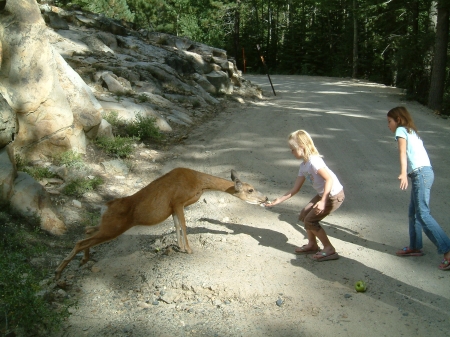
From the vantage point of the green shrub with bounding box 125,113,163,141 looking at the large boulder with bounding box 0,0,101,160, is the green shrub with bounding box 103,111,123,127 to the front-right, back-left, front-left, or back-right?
front-right

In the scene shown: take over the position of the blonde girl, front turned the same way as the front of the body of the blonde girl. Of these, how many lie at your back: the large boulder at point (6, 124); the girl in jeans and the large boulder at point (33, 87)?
1

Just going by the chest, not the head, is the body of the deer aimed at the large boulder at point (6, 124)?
no

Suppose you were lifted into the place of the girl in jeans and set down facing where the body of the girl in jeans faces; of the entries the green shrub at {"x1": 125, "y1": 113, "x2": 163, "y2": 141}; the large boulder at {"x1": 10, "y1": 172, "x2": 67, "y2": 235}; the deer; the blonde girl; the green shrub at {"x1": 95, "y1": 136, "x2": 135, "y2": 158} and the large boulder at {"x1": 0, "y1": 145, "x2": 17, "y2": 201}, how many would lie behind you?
0

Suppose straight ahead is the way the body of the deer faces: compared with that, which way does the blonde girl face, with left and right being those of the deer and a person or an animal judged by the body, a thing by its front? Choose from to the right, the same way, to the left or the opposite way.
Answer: the opposite way

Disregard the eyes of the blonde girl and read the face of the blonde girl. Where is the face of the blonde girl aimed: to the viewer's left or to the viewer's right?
to the viewer's left

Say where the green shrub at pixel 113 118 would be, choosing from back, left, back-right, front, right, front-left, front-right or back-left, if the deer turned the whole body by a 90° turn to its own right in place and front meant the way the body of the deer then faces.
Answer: back

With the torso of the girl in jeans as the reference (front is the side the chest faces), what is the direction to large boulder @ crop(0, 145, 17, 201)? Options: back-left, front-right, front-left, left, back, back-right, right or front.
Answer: front

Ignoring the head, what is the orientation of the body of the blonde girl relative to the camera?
to the viewer's left

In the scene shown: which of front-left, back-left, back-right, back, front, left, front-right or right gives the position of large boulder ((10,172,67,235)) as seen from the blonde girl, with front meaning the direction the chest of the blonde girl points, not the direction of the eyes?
front

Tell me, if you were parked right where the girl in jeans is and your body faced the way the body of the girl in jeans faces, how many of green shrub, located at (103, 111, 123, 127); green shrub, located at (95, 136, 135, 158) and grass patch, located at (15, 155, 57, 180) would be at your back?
0

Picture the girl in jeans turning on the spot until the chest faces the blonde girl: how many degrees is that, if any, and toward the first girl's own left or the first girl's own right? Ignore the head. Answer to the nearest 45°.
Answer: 0° — they already face them

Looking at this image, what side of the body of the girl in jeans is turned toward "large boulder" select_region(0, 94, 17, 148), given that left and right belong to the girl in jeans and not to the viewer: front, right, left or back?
front

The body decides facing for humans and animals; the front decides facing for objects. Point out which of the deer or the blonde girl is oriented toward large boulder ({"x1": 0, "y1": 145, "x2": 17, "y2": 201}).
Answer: the blonde girl

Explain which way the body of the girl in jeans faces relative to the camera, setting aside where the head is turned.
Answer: to the viewer's left

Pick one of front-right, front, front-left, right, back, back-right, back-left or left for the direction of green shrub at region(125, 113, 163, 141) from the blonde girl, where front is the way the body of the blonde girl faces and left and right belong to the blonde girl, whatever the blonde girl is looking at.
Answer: front-right

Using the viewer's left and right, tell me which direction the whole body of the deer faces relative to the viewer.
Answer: facing to the right of the viewer

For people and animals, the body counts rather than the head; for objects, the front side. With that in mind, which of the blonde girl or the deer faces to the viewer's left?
the blonde girl

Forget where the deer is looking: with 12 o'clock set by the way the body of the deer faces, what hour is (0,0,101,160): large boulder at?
The large boulder is roughly at 8 o'clock from the deer.
